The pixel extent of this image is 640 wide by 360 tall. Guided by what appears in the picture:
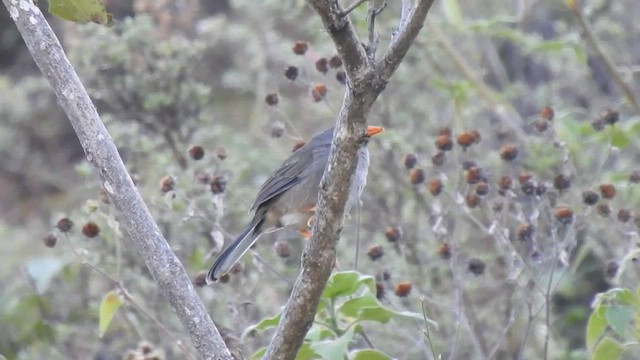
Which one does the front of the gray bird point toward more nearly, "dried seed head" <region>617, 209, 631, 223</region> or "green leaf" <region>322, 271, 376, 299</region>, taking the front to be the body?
the dried seed head

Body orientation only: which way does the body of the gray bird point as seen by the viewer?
to the viewer's right

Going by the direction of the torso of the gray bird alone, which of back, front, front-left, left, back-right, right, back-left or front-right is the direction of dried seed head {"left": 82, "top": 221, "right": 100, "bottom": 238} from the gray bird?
back-right

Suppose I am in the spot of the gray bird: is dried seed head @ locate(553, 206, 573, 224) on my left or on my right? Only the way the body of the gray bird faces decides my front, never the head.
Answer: on my left

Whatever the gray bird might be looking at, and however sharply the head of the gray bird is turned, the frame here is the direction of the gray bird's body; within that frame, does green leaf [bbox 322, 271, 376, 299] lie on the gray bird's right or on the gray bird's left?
on the gray bird's right

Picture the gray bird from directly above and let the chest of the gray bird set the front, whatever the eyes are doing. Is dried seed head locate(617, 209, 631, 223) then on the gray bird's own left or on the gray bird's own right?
on the gray bird's own left
